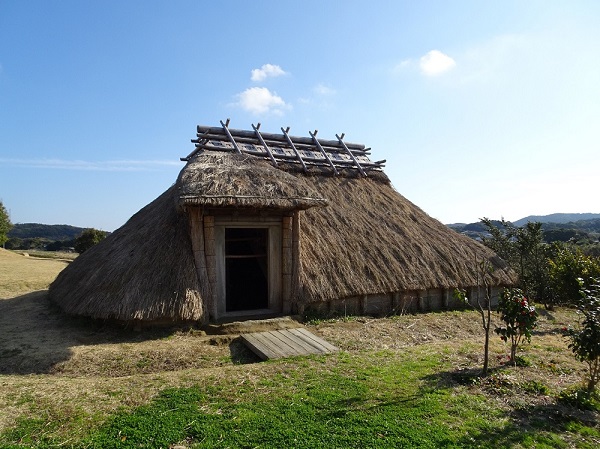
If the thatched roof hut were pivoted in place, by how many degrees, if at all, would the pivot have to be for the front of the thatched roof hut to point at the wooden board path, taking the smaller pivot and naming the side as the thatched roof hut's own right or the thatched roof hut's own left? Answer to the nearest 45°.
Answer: approximately 45° to the thatched roof hut's own right

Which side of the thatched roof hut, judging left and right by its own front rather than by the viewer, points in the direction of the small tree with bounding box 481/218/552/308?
left

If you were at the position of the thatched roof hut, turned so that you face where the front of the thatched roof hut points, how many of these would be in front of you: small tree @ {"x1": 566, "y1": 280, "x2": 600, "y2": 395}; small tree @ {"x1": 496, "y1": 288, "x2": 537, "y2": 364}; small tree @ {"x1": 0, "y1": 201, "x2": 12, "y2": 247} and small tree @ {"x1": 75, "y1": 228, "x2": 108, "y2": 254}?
2

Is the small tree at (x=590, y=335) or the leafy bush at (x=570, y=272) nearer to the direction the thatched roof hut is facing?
the small tree

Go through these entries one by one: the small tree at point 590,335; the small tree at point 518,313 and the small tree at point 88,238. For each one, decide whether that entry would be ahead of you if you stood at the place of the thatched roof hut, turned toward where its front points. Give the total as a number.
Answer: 2

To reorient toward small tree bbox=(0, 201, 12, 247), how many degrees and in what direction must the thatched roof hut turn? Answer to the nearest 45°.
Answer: approximately 180°

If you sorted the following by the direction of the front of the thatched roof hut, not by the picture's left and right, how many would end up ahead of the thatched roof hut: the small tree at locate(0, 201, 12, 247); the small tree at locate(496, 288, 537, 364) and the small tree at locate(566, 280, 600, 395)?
2

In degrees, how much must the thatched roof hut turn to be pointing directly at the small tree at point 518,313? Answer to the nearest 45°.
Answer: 0° — it already faces it

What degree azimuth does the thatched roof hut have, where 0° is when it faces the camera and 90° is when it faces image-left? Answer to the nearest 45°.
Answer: approximately 315°

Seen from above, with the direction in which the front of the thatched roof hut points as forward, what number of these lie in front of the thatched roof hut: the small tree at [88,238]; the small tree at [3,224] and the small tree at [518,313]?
1

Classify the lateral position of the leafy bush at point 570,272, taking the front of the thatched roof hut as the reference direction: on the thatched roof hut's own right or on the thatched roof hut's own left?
on the thatched roof hut's own left

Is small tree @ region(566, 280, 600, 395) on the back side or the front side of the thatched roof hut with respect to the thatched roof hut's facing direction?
on the front side
